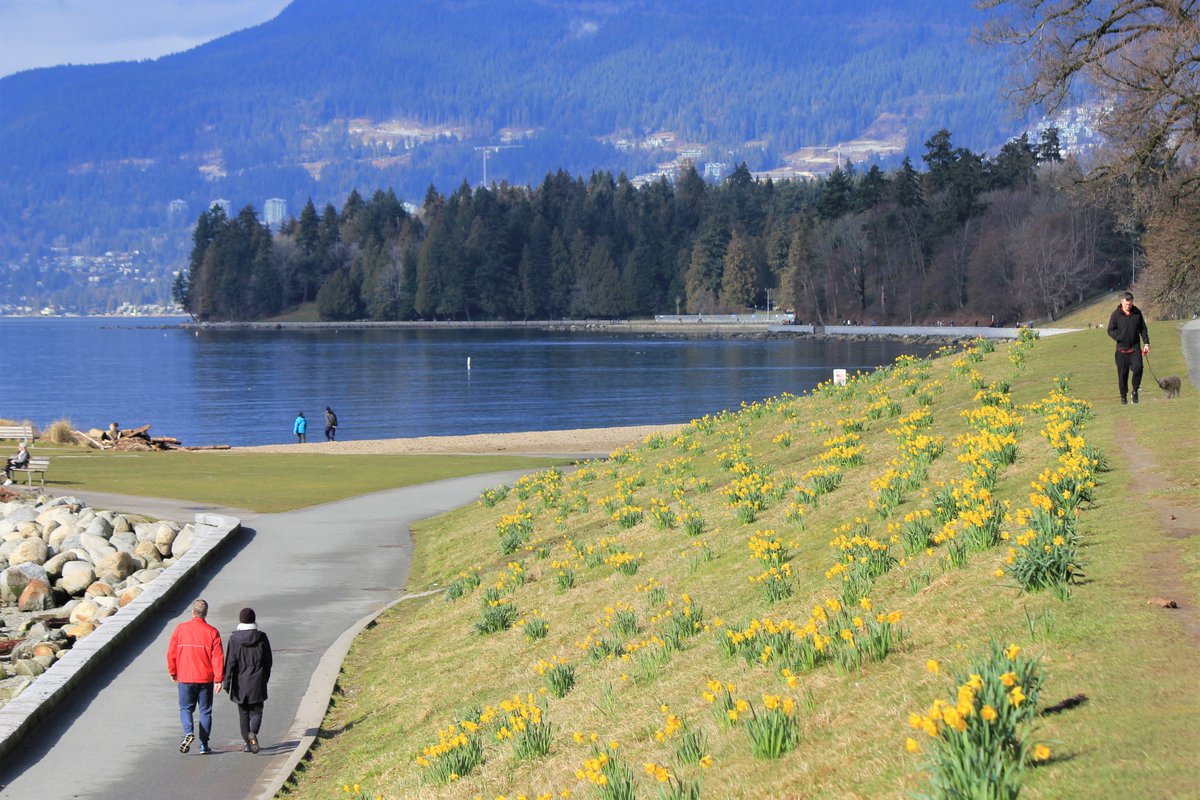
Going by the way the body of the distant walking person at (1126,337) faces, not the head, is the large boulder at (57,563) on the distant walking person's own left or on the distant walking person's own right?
on the distant walking person's own right

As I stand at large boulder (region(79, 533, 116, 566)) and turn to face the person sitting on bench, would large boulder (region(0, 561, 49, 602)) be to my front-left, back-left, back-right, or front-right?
back-left

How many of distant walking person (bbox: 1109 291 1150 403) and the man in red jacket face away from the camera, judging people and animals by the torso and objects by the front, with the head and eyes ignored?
1

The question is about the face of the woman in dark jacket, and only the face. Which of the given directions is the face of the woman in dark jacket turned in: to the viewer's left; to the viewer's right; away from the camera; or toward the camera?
away from the camera

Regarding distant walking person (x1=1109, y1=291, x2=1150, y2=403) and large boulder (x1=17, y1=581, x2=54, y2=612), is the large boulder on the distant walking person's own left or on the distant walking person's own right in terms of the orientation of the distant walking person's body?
on the distant walking person's own right

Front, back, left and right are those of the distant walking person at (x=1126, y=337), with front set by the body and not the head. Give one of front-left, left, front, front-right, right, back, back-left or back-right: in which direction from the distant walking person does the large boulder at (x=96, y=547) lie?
right

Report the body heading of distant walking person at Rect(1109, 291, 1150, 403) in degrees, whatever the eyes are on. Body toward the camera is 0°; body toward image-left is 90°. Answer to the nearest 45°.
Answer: approximately 0°

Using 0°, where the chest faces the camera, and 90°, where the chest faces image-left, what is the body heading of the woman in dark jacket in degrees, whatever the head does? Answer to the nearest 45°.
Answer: approximately 180°

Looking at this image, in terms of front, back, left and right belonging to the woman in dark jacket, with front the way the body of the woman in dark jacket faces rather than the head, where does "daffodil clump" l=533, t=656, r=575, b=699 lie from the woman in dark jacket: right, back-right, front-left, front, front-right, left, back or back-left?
back-right

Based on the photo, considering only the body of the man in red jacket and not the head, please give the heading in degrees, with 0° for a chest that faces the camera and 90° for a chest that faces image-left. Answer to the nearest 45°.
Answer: approximately 180°

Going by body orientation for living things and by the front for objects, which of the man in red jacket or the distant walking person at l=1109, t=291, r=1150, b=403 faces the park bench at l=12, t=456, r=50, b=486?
the man in red jacket
